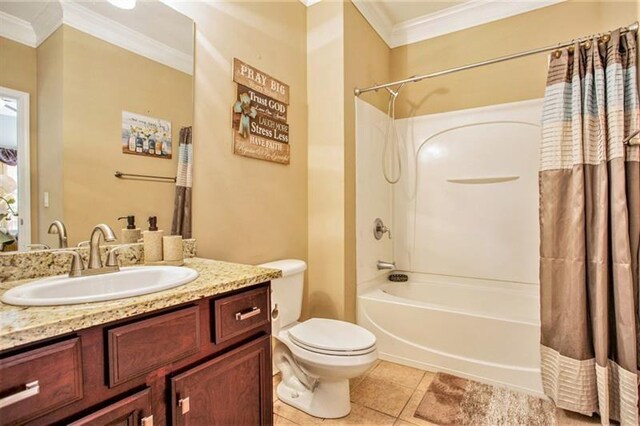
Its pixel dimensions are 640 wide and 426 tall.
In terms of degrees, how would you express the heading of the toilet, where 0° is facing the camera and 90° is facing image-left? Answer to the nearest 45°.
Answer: approximately 315°

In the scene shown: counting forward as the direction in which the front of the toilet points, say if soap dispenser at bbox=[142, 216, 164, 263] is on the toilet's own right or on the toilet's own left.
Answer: on the toilet's own right

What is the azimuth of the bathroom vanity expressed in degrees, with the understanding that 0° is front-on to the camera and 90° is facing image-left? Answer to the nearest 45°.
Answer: approximately 315°

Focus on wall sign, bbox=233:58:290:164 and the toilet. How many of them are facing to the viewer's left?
0

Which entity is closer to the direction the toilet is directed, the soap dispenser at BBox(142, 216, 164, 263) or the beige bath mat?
the beige bath mat

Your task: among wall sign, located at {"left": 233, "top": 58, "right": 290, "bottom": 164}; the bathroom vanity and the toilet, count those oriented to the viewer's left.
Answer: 0

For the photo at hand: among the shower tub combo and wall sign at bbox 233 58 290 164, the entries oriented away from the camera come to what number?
0

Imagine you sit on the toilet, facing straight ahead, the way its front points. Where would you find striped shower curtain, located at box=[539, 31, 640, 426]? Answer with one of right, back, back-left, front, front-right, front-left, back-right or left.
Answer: front-left
